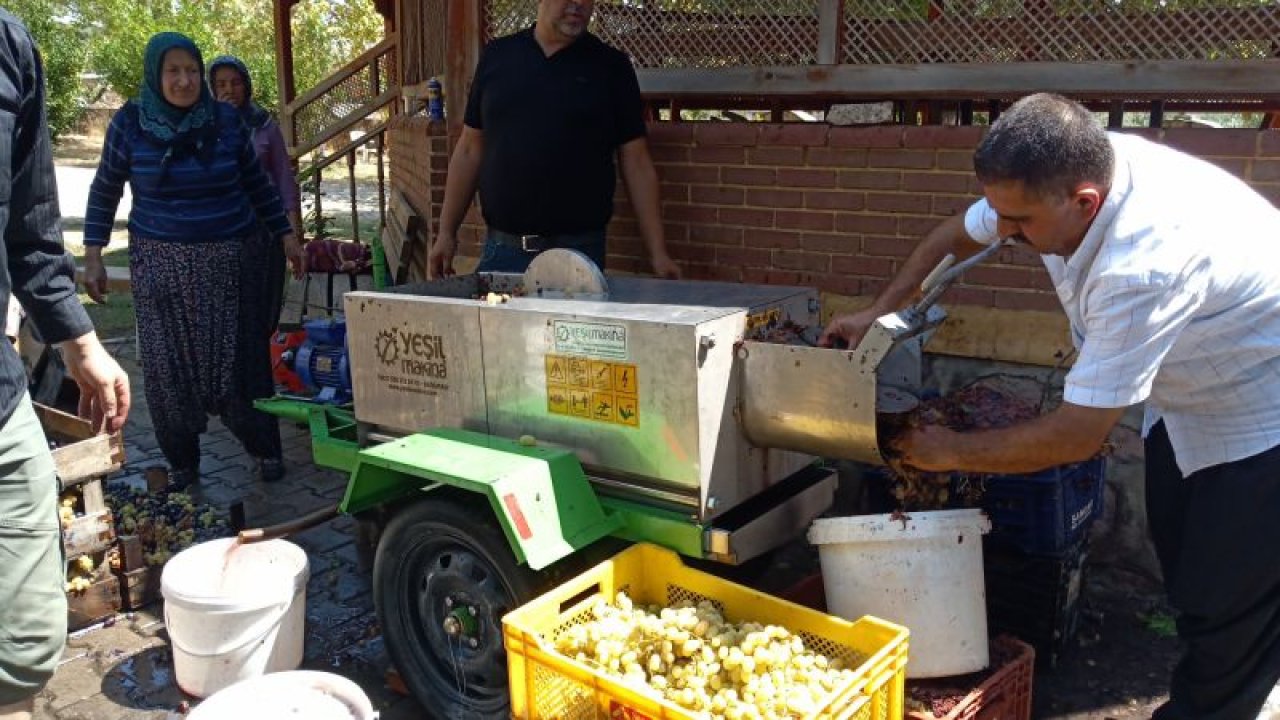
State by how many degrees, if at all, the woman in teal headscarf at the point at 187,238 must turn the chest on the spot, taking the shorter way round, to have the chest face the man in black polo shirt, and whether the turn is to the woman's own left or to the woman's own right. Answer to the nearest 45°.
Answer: approximately 45° to the woman's own left

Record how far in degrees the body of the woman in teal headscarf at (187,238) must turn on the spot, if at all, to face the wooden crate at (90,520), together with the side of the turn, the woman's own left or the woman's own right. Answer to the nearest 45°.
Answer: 0° — they already face it

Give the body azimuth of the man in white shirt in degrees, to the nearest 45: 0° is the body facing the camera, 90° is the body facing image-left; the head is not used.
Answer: approximately 90°

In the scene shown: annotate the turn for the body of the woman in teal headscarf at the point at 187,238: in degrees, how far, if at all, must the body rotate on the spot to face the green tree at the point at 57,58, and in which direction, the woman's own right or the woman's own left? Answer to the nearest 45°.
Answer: approximately 180°

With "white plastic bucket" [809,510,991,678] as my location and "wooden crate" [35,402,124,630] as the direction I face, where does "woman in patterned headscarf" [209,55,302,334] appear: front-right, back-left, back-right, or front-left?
front-right

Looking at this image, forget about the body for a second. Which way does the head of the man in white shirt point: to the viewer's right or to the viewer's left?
to the viewer's left

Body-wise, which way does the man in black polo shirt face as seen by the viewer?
toward the camera

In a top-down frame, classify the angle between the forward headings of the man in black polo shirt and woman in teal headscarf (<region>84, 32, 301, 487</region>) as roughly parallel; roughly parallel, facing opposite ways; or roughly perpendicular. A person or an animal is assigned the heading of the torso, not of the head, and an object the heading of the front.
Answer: roughly parallel

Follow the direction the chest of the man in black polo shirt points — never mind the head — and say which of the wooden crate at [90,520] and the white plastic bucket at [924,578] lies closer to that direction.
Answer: the white plastic bucket

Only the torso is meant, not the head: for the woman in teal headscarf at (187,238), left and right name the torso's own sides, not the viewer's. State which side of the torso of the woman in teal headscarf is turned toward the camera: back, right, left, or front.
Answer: front

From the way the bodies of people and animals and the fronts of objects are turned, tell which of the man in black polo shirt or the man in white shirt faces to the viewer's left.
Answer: the man in white shirt

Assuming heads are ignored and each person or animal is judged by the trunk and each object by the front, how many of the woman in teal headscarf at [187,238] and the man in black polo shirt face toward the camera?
2

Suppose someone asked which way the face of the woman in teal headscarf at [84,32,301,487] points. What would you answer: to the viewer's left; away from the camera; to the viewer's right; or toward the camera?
toward the camera

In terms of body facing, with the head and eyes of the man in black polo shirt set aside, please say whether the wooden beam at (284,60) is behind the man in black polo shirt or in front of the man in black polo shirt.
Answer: behind

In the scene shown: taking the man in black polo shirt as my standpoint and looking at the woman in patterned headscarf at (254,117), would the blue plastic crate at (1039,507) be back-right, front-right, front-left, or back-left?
back-right

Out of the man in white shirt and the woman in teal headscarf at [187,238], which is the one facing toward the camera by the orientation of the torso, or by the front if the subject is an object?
the woman in teal headscarf
